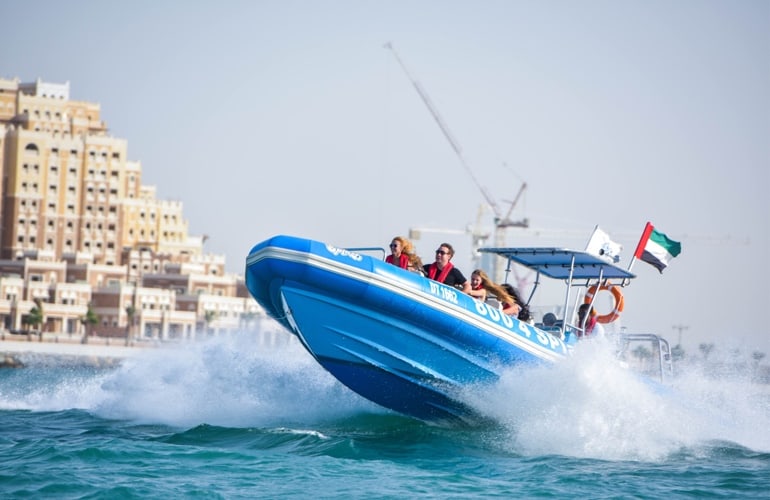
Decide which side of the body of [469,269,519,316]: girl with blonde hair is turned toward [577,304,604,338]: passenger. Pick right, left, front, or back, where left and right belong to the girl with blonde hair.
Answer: back

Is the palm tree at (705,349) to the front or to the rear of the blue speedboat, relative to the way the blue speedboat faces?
to the rear

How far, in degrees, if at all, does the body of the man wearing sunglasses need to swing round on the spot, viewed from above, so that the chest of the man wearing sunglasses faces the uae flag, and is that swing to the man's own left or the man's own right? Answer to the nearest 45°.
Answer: approximately 180°

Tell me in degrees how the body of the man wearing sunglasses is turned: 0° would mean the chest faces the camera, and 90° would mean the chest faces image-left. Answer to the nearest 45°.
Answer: approximately 45°

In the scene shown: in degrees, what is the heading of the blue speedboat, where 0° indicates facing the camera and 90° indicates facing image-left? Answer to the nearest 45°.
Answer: approximately 45°

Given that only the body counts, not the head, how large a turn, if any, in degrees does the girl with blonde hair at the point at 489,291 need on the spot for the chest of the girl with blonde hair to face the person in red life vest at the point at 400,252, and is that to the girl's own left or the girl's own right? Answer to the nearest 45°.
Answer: approximately 45° to the girl's own right

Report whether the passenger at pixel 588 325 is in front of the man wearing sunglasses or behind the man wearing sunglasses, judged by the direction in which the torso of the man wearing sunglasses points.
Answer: behind

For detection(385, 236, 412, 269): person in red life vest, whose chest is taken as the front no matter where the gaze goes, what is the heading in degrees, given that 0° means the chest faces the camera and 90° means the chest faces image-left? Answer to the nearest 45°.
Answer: approximately 45°
